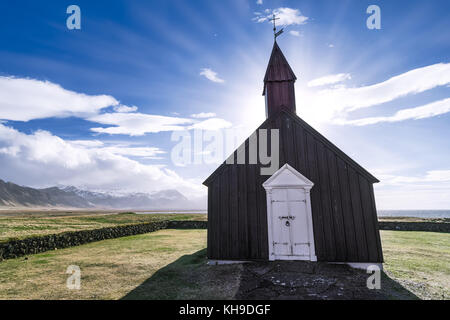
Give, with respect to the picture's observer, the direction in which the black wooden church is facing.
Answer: facing the viewer
